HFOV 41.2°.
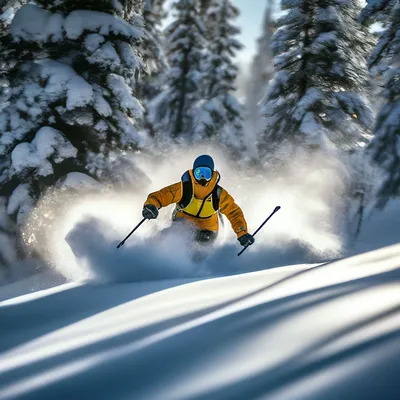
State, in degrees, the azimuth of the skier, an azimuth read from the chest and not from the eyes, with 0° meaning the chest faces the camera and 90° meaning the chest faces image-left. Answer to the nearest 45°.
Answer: approximately 0°

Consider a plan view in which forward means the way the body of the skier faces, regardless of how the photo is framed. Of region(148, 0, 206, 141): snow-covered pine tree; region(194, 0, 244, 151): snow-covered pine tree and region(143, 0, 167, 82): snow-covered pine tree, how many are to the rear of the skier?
3

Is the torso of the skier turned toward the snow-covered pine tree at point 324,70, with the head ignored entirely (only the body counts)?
no

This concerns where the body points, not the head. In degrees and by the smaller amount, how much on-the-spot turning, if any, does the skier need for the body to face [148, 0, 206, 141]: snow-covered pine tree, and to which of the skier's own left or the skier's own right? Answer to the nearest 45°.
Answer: approximately 180°

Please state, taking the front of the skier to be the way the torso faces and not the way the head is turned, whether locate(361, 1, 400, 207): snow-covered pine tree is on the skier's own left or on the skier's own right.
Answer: on the skier's own left

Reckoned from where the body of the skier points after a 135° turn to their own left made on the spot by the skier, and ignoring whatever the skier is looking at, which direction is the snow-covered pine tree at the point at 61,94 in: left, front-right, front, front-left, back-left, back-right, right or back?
left

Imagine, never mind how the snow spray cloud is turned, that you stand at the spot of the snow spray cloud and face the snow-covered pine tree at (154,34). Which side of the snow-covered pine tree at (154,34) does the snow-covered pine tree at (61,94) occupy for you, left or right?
left

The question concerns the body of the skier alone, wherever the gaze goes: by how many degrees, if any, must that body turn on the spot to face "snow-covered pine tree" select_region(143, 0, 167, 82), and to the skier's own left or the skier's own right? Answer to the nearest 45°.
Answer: approximately 180°

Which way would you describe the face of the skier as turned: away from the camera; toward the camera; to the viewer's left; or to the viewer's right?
toward the camera

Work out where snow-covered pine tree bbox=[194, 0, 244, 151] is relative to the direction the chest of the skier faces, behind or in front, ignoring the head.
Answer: behind
